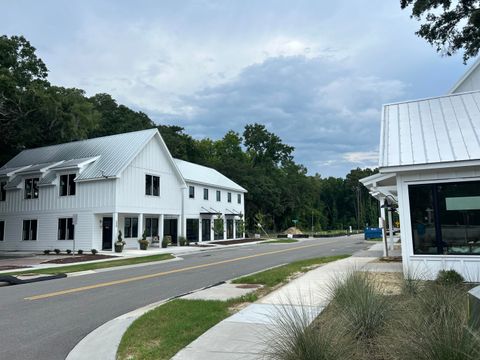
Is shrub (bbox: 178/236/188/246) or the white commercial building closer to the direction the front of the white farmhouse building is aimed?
the white commercial building

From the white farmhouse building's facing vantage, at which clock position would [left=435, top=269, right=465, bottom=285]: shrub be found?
The shrub is roughly at 1 o'clock from the white farmhouse building.

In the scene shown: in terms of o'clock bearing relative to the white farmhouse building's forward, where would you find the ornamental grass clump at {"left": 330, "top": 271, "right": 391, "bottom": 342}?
The ornamental grass clump is roughly at 1 o'clock from the white farmhouse building.

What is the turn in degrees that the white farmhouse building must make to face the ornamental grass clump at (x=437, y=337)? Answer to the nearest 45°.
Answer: approximately 45° to its right

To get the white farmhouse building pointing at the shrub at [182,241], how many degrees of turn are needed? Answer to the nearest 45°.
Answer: approximately 45° to its left

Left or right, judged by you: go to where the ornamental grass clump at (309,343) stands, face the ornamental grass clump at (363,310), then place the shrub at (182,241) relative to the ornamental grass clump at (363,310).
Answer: left

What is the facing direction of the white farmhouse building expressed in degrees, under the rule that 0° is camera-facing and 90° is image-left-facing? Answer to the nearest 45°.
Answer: approximately 315°

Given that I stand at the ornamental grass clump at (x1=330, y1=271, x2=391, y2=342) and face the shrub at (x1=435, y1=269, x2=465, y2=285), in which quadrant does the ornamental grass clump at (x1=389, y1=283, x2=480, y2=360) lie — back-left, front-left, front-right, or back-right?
back-right
